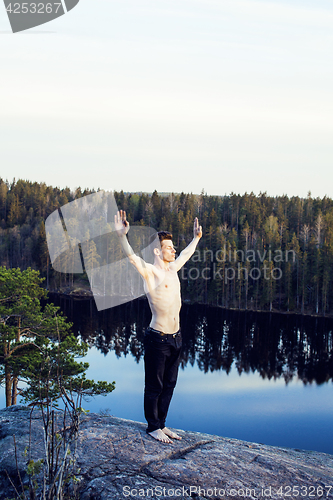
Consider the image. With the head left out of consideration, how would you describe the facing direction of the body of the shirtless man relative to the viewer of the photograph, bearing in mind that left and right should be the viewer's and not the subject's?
facing the viewer and to the right of the viewer
